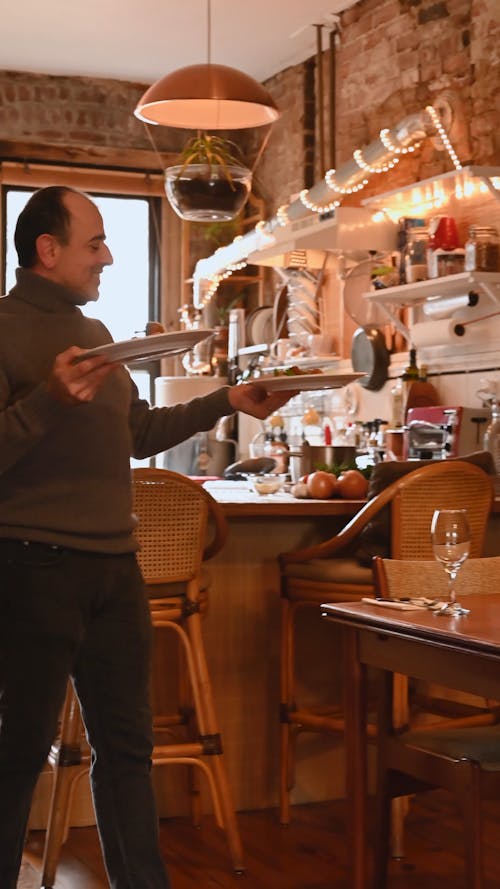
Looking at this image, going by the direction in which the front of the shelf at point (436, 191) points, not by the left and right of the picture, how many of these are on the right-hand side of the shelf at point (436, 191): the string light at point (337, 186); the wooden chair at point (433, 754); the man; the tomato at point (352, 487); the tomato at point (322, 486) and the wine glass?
1

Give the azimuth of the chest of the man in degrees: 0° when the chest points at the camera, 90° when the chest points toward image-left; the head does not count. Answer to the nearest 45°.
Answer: approximately 315°

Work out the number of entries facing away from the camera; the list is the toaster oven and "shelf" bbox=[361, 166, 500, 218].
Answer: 0

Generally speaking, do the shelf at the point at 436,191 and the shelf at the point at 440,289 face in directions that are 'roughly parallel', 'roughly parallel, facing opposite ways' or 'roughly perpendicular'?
roughly parallel

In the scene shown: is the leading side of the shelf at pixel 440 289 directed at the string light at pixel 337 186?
no

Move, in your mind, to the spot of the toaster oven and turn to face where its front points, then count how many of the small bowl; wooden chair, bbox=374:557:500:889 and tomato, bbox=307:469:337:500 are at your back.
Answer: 0

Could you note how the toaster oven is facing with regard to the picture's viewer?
facing the viewer and to the left of the viewer

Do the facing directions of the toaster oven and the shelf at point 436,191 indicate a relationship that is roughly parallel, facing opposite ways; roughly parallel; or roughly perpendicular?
roughly parallel

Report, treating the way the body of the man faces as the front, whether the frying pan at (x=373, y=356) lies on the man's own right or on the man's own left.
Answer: on the man's own left

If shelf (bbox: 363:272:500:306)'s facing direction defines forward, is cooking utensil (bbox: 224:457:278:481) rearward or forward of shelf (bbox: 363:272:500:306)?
forward

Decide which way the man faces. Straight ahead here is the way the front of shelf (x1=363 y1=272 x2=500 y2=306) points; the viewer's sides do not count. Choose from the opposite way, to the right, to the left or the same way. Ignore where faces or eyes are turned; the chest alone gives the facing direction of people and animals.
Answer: to the left

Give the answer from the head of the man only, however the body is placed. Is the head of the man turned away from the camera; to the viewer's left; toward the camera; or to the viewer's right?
to the viewer's right

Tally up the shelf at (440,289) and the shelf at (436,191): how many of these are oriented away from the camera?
0

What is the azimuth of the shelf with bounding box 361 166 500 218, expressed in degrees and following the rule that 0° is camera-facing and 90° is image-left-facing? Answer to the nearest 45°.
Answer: approximately 45°

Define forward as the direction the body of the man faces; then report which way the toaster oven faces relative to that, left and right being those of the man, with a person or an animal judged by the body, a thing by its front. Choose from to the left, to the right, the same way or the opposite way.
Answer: to the right
